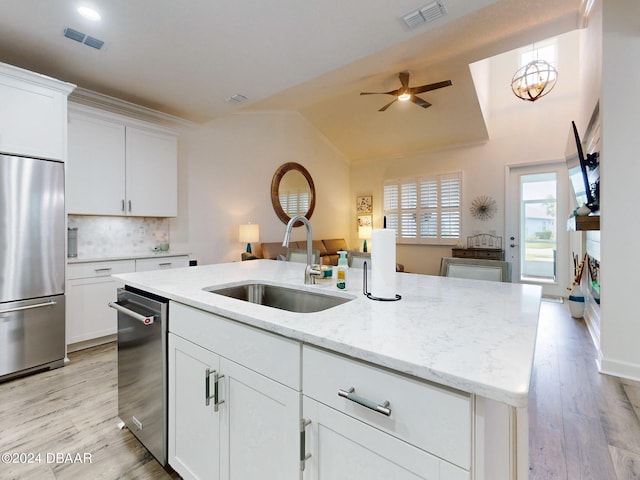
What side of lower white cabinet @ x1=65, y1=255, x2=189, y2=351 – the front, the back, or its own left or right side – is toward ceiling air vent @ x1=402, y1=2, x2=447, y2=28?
front

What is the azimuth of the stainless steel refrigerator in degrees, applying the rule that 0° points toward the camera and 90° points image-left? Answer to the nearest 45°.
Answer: approximately 315°

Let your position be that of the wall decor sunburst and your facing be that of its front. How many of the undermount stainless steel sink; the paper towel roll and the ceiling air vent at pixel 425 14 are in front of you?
3

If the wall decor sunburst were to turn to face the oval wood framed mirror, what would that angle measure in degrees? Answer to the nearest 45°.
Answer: approximately 45° to its right

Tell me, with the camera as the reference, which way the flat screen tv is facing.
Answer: facing to the left of the viewer

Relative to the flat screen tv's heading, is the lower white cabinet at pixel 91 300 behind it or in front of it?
in front

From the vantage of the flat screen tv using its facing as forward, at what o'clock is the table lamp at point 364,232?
The table lamp is roughly at 1 o'clock from the flat screen tv.

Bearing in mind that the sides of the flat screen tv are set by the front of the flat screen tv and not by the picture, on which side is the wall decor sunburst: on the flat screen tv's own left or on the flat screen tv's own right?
on the flat screen tv's own right

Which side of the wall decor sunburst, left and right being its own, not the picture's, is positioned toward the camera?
front

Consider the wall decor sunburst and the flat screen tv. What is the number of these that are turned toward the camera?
1

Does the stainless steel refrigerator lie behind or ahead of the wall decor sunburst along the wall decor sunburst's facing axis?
ahead

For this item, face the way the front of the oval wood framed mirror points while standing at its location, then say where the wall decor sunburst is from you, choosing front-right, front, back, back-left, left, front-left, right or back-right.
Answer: front-left

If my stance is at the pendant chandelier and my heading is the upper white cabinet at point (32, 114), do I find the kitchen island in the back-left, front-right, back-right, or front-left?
front-left

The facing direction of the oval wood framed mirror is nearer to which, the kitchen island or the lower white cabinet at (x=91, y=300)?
the kitchen island

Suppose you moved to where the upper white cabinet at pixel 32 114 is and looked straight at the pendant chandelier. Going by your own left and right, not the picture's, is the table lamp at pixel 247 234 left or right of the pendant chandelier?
left

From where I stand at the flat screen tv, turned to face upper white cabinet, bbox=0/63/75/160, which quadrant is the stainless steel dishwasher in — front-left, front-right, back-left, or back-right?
front-left
